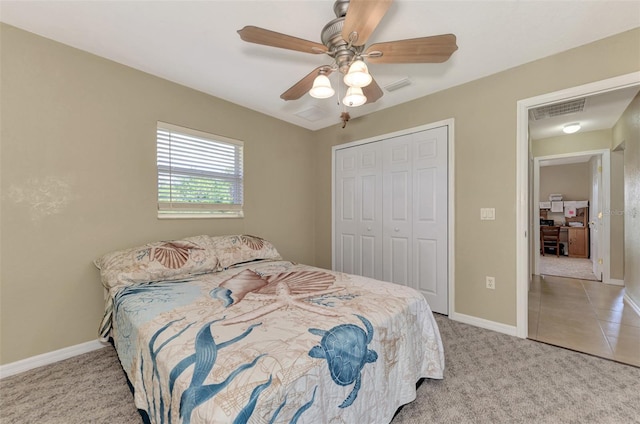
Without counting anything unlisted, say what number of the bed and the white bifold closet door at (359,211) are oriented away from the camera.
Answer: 0

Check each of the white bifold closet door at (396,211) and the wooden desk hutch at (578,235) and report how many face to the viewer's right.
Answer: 0

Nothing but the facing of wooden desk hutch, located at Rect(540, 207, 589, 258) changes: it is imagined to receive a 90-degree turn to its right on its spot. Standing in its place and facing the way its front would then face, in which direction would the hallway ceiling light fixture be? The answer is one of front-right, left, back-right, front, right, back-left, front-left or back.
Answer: left

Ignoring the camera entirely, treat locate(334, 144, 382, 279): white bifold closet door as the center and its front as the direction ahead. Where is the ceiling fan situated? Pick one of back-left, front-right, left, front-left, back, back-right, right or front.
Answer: front-left

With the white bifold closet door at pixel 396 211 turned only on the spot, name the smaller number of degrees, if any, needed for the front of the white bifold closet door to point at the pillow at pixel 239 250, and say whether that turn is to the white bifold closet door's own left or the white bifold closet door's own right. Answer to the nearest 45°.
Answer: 0° — it already faces it

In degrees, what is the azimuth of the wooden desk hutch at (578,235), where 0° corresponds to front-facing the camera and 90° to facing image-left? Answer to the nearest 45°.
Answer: approximately 0°

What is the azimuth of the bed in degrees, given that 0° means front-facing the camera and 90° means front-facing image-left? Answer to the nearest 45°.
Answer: approximately 315°

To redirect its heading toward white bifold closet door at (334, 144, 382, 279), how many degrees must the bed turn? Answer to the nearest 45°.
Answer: approximately 90° to its left

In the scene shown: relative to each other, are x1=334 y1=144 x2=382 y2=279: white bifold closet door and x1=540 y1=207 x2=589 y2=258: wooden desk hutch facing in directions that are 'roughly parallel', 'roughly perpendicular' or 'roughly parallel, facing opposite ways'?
roughly parallel

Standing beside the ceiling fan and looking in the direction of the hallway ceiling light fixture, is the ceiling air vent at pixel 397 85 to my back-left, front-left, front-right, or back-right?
front-left

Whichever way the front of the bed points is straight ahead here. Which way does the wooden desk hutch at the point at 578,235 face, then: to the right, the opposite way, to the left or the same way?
to the right

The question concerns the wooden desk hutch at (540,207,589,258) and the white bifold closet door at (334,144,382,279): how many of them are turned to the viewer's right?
0

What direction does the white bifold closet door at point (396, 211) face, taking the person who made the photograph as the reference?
facing the viewer and to the left of the viewer

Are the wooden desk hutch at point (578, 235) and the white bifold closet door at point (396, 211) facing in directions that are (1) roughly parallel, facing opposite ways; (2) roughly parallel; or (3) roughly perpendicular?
roughly parallel

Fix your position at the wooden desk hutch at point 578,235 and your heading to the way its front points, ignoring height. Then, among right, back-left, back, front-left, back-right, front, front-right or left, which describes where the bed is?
front

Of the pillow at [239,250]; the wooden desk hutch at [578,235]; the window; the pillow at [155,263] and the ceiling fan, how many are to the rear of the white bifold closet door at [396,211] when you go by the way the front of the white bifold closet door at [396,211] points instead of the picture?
1
